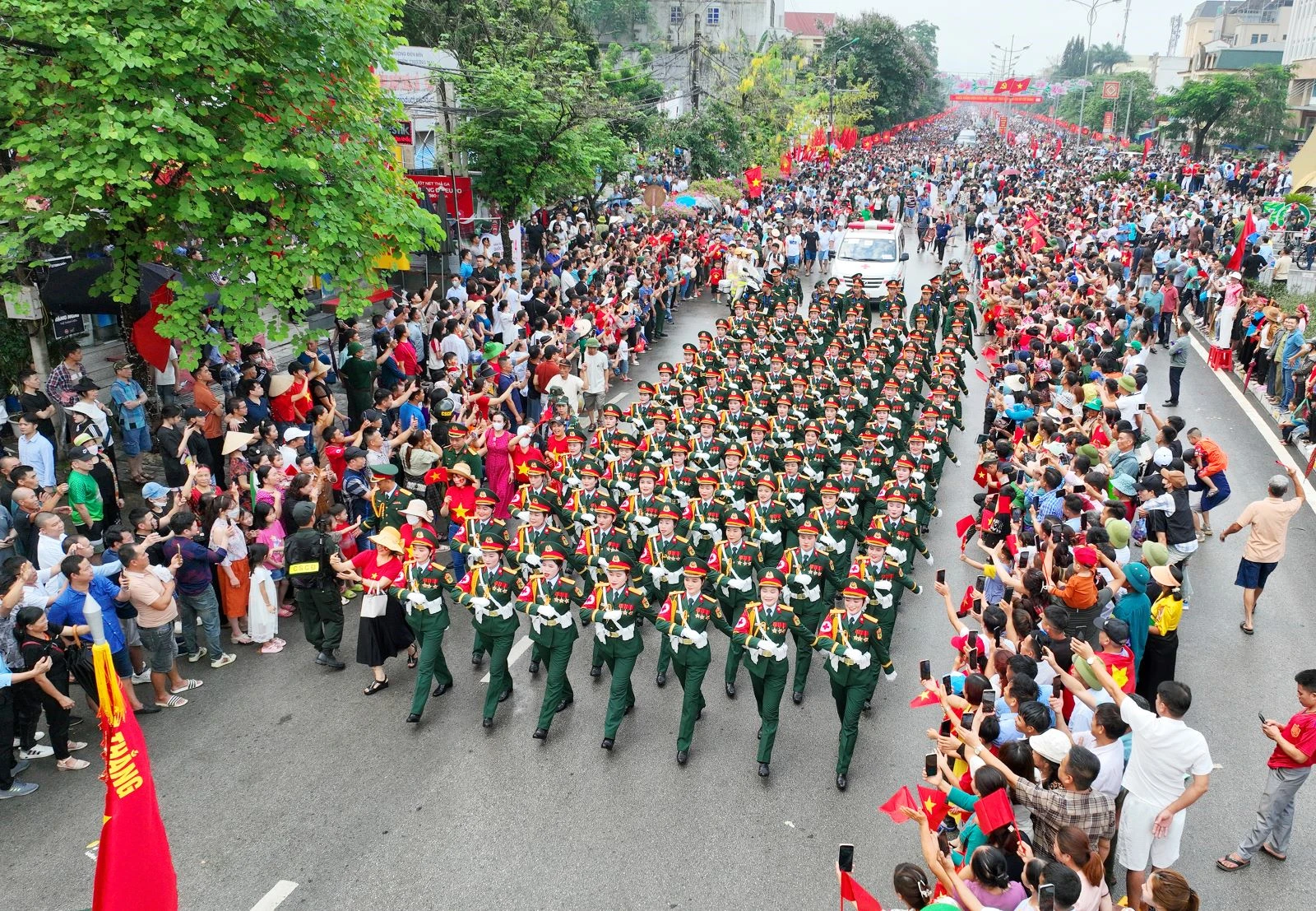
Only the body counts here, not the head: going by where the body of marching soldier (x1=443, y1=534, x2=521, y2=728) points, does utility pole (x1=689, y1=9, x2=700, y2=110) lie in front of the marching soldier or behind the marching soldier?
behind

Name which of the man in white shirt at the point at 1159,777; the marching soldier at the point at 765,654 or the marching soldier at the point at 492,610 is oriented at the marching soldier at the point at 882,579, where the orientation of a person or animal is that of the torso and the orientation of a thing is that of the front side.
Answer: the man in white shirt

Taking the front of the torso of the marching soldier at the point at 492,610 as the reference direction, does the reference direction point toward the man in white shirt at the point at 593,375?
no

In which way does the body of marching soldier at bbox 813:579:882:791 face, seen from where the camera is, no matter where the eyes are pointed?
toward the camera

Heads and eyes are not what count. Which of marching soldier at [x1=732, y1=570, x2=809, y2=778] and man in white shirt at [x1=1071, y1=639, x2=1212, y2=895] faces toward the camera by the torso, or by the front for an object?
the marching soldier

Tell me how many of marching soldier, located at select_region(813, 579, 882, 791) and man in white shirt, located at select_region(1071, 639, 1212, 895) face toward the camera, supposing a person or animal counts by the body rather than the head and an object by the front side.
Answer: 1

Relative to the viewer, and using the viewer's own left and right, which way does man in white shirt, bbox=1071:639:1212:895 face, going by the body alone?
facing away from the viewer and to the left of the viewer

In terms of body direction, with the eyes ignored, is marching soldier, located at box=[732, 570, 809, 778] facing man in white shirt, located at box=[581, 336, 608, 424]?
no

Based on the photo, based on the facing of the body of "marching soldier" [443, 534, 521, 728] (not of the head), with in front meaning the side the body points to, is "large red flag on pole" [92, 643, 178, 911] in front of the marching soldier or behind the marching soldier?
in front

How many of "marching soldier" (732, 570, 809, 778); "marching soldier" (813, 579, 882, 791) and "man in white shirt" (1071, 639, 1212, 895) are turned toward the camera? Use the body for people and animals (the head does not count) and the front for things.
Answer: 2

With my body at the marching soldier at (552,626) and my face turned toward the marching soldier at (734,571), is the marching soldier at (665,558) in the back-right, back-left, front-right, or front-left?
front-left

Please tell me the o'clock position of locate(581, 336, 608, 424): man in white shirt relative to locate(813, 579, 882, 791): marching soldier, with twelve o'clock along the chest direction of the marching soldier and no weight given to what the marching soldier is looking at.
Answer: The man in white shirt is roughly at 5 o'clock from the marching soldier.

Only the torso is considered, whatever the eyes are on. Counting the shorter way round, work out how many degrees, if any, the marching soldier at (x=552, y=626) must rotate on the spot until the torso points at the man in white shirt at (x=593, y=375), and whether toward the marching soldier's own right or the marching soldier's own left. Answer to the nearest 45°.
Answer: approximately 135° to the marching soldier's own right

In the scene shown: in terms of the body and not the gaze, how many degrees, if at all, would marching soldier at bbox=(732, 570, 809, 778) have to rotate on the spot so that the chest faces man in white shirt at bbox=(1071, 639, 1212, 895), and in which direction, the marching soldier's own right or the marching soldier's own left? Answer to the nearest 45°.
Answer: approximately 45° to the marching soldier's own left

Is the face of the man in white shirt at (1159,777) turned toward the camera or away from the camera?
away from the camera

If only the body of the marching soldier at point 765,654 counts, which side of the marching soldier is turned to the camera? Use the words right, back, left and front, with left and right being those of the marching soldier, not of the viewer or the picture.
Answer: front

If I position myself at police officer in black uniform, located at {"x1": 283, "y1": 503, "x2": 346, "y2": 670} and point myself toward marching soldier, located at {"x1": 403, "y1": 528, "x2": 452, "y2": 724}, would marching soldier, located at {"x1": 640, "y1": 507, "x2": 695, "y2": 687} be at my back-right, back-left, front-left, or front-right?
front-left

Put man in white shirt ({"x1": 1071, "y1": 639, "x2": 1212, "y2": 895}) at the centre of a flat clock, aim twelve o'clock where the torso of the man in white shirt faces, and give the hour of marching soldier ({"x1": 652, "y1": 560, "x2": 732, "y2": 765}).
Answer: The marching soldier is roughly at 11 o'clock from the man in white shirt.

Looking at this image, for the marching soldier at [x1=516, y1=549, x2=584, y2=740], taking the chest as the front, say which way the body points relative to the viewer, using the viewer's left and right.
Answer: facing the viewer and to the left of the viewer

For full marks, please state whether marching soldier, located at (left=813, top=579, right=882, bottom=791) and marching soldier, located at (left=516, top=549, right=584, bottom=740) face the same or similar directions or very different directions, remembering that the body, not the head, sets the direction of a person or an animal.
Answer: same or similar directions

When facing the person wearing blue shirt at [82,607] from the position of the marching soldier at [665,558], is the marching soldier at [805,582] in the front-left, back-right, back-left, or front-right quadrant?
back-left

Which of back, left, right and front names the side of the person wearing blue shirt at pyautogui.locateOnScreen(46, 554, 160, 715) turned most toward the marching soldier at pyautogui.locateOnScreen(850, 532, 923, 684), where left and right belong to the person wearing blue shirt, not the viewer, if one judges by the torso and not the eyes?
front
